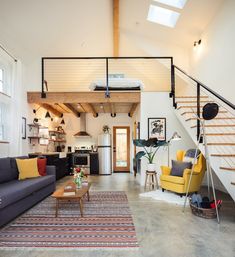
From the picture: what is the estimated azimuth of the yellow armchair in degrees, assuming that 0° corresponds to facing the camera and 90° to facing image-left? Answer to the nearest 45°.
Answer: approximately 45°

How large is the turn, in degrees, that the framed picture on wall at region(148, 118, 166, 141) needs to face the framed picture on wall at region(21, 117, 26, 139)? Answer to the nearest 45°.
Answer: approximately 90° to its right

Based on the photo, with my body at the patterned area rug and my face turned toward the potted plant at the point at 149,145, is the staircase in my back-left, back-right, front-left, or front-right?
front-right

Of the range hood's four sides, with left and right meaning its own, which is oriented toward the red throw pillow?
front

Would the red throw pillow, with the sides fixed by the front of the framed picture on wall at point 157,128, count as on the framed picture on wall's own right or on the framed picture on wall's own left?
on the framed picture on wall's own right

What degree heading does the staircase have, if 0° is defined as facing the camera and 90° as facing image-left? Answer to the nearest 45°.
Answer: approximately 315°

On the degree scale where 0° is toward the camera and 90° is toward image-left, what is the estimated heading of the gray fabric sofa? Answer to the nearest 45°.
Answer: approximately 315°

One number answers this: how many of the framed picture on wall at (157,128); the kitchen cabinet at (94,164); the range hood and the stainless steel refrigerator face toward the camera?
4

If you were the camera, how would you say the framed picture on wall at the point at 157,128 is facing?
facing the viewer

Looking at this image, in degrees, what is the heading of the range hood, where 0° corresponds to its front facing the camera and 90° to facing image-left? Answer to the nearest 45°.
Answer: approximately 0°

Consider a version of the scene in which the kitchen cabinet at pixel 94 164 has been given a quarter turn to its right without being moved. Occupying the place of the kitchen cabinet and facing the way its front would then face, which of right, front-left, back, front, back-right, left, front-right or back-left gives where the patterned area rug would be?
left

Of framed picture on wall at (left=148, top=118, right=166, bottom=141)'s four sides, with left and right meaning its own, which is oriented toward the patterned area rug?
front

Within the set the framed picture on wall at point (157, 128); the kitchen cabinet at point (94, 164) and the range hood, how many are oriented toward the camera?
3

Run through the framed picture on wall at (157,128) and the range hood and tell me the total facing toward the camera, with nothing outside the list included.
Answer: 2
